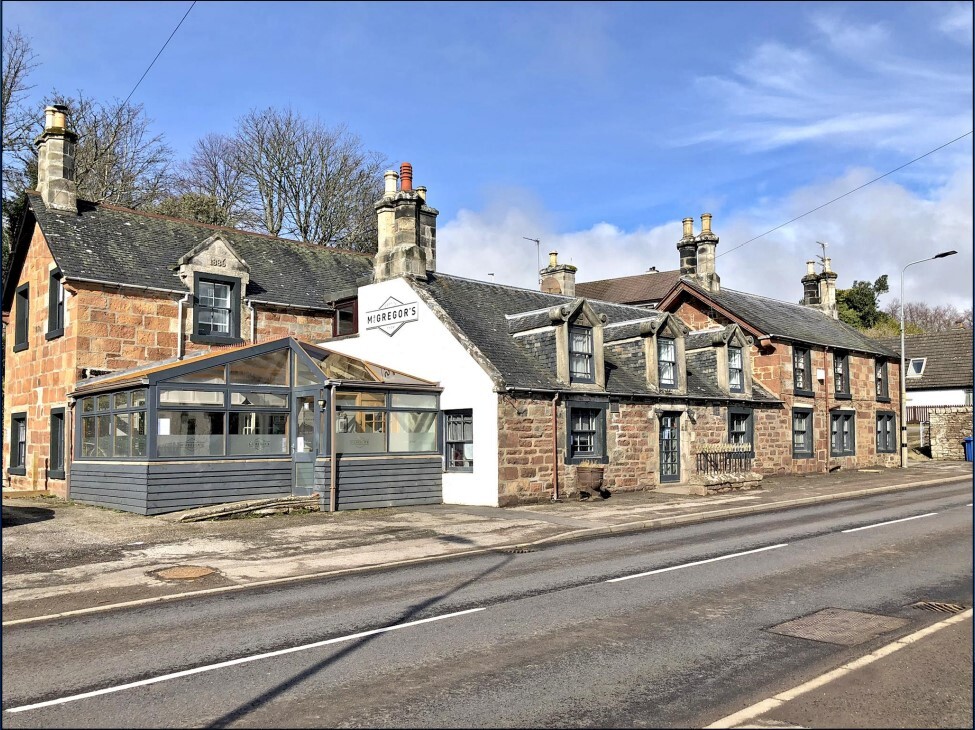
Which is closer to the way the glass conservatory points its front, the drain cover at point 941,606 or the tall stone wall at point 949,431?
the drain cover

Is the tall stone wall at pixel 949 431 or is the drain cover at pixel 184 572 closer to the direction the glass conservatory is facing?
the drain cover

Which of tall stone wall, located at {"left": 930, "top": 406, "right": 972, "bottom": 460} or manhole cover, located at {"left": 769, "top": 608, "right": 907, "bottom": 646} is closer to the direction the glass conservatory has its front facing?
the manhole cover

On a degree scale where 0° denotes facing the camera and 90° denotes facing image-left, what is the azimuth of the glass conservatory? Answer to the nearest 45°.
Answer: approximately 0°

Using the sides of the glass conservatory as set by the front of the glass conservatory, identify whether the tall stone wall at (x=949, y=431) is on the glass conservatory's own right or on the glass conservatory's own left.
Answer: on the glass conservatory's own left

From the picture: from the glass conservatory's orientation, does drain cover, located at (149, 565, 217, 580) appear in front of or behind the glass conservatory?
in front

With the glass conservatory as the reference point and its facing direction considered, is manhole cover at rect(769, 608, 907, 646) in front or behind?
in front

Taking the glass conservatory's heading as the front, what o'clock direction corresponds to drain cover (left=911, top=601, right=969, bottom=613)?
The drain cover is roughly at 11 o'clock from the glass conservatory.
